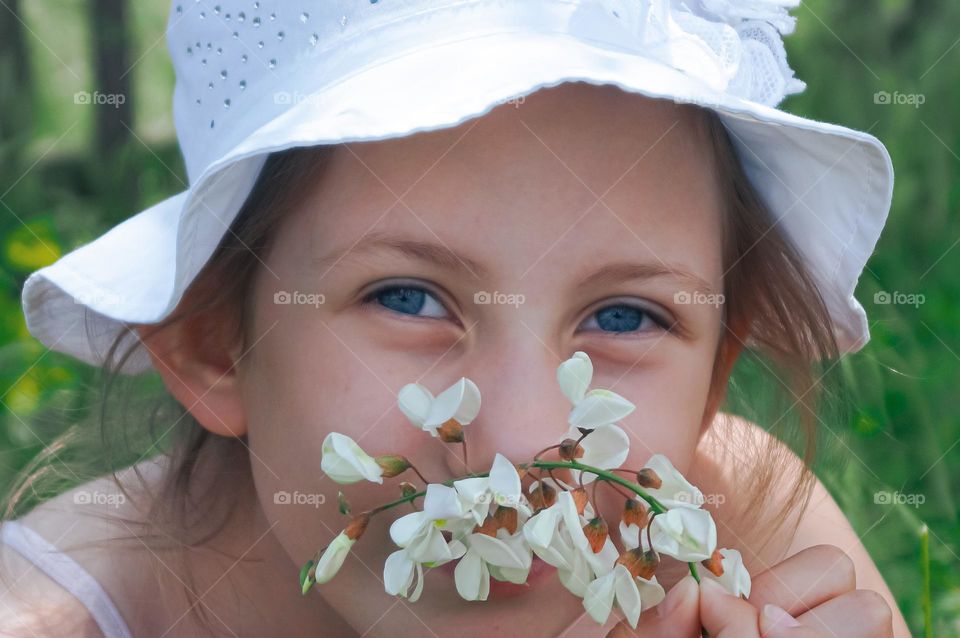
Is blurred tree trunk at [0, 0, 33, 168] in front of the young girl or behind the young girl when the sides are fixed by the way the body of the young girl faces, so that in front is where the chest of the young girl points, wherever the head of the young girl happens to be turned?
behind

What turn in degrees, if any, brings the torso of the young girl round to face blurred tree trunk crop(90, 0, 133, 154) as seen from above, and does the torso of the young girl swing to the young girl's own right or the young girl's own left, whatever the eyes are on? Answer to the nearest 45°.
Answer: approximately 135° to the young girl's own right

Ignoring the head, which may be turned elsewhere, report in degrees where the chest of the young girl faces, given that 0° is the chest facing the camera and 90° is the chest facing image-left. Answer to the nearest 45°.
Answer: approximately 0°
